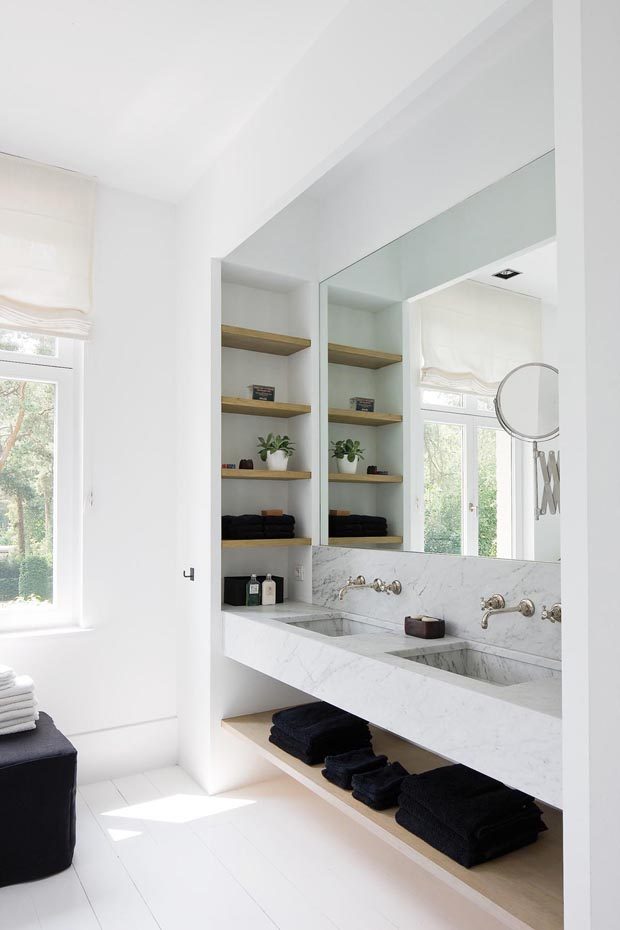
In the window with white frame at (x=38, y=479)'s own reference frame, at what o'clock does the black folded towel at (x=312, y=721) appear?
The black folded towel is roughly at 12 o'clock from the window with white frame.

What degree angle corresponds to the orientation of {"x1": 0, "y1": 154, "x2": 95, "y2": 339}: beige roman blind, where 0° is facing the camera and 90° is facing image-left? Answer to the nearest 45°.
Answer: approximately 315°

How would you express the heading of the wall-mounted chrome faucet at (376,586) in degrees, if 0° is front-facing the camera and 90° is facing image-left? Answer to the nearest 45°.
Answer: approximately 45°
